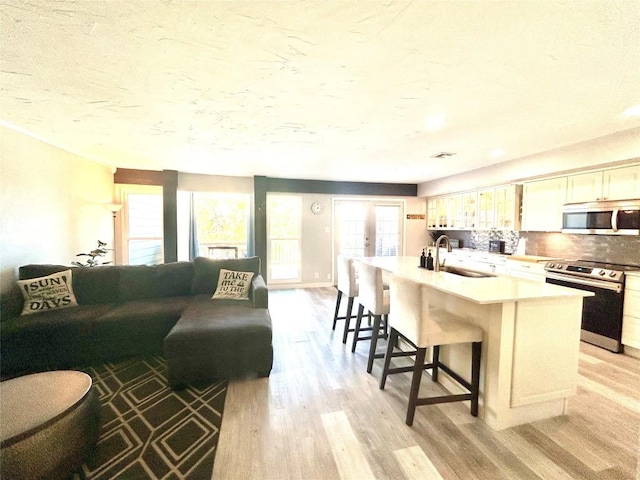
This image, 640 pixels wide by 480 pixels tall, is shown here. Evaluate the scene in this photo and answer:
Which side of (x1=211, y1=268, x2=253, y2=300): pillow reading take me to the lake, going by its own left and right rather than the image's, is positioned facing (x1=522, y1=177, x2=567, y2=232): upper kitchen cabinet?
left

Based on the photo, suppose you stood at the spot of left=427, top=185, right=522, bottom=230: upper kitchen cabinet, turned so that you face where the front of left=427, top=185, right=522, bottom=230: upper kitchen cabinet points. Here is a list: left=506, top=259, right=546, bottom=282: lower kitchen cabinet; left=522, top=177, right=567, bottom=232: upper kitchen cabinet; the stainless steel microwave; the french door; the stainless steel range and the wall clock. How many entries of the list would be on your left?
4

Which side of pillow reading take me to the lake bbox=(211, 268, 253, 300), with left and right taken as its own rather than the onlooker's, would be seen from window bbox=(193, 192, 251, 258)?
back

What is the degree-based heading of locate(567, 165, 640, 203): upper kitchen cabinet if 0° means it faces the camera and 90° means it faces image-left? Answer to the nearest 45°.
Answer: approximately 45°

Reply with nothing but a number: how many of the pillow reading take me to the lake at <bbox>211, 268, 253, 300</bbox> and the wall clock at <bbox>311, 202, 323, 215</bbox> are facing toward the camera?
2

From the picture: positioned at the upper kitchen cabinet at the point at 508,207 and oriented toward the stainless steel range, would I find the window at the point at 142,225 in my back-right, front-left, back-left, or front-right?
back-right

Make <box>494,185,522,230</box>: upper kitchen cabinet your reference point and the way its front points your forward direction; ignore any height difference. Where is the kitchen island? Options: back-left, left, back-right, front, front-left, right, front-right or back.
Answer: front-left

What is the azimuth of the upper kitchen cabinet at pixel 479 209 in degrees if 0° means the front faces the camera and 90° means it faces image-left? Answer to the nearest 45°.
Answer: approximately 45°

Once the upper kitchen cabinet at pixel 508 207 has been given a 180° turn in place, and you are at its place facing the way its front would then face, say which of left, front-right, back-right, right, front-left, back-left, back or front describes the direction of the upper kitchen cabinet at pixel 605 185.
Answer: right

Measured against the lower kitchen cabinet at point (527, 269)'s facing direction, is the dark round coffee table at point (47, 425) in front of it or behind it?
in front

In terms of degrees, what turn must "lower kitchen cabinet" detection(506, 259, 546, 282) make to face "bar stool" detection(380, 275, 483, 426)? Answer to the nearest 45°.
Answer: approximately 45° to its left

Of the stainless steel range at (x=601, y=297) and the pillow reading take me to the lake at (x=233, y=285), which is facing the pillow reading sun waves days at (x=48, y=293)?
the stainless steel range

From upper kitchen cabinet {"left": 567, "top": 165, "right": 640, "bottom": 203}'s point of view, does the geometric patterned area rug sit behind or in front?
in front
